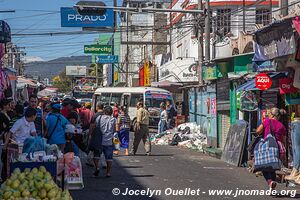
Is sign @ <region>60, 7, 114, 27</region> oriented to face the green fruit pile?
yes

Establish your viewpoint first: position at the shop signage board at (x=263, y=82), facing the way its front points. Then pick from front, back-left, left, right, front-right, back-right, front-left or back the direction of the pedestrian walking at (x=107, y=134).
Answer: front-right

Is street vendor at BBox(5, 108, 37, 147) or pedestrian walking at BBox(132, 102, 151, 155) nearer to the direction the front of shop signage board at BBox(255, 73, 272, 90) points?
the street vendor

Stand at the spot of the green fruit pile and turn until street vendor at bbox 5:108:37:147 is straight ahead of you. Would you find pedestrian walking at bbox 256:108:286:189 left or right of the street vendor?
right

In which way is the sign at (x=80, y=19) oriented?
toward the camera

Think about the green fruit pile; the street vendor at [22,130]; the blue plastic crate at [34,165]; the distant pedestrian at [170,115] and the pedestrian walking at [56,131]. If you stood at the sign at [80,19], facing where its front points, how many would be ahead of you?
4

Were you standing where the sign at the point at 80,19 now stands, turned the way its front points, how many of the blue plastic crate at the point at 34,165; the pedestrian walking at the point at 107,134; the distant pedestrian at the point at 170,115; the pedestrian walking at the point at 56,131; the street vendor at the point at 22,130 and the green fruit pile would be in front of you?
5

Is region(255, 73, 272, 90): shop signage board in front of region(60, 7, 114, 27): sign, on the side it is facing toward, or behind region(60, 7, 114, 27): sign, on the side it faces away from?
in front

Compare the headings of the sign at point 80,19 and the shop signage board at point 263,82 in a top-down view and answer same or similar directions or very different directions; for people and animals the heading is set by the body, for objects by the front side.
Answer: same or similar directions

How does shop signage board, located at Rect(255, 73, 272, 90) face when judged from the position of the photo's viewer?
facing the viewer

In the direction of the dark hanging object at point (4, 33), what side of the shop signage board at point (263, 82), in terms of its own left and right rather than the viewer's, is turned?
right

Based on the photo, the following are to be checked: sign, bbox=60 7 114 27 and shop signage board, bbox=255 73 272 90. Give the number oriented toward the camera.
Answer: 2
